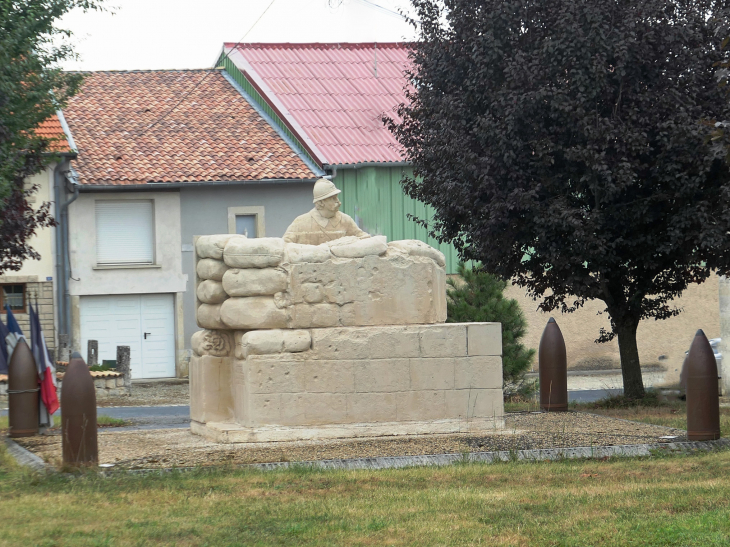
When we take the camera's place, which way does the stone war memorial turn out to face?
facing the viewer

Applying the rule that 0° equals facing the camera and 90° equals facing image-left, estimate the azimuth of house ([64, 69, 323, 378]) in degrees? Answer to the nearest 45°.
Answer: approximately 0°

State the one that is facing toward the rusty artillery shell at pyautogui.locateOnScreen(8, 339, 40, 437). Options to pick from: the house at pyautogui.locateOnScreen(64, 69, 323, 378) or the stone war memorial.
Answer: the house

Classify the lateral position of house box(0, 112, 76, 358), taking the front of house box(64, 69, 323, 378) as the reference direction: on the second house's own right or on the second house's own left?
on the second house's own right

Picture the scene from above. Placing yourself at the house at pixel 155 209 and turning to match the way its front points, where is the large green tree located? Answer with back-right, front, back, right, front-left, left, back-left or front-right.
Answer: front

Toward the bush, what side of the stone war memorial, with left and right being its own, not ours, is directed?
back

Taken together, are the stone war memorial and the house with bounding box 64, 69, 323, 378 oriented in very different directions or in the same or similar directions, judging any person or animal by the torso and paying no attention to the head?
same or similar directions

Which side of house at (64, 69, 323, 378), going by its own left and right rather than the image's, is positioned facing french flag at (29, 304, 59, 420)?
front
